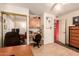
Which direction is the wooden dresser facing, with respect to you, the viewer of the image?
facing the viewer and to the left of the viewer
